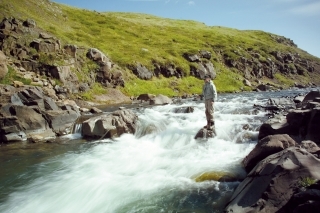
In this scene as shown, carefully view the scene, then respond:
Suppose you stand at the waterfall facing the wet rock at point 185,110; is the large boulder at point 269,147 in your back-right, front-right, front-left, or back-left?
front-right

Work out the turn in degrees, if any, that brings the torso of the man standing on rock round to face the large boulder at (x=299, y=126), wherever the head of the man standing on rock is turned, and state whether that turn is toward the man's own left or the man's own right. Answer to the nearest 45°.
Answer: approximately 90° to the man's own left

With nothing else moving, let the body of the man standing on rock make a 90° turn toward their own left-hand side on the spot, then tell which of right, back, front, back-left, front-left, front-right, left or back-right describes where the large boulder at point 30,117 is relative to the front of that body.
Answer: back-right

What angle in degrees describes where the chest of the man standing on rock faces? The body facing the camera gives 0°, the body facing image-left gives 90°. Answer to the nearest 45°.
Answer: approximately 45°

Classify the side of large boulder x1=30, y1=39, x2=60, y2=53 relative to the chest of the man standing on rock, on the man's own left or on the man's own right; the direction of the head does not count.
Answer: on the man's own right

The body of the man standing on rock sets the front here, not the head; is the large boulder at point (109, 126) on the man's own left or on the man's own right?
on the man's own right

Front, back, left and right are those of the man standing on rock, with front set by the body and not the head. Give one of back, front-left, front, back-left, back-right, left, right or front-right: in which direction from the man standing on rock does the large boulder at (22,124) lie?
front-right

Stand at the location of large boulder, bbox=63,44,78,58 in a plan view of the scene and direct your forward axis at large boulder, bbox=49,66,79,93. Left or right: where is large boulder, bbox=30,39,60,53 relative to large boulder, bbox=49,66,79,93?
right

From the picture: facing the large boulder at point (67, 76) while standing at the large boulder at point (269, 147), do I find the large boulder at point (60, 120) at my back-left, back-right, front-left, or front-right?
front-left

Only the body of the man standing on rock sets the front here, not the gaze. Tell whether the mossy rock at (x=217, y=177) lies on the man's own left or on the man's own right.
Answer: on the man's own left

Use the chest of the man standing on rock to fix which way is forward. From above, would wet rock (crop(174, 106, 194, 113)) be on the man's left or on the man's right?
on the man's right

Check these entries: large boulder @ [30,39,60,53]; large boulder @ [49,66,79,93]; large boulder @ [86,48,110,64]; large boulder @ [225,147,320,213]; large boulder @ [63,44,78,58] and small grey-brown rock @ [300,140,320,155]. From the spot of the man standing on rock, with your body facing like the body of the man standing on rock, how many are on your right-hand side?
4

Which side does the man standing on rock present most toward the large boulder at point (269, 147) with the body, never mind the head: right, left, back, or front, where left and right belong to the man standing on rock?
left

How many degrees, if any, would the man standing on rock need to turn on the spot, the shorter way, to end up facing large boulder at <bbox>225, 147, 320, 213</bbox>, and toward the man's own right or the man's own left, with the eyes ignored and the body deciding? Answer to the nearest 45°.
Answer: approximately 45° to the man's own left

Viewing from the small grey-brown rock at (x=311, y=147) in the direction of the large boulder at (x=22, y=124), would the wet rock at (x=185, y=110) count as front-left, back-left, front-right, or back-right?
front-right

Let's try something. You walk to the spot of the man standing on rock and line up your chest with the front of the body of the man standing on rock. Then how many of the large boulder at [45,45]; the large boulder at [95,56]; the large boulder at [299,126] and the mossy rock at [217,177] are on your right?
2

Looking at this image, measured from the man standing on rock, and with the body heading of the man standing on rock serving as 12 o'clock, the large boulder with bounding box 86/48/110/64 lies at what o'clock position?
The large boulder is roughly at 3 o'clock from the man standing on rock.

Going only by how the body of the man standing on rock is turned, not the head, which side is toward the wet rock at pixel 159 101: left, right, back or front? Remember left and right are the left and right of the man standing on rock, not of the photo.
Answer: right
